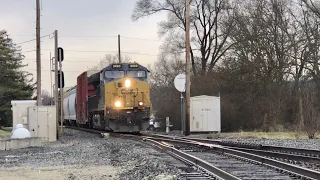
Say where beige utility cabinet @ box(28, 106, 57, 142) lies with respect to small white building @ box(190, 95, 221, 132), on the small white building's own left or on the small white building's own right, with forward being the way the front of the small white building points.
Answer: on the small white building's own right

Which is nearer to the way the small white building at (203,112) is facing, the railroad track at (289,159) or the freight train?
the railroad track

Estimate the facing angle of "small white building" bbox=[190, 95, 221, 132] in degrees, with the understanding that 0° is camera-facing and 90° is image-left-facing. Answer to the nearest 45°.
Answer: approximately 0°

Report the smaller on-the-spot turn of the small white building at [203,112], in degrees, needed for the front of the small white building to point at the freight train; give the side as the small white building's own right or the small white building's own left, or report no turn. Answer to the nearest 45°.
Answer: approximately 45° to the small white building's own right

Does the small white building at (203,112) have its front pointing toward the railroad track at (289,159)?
yes
